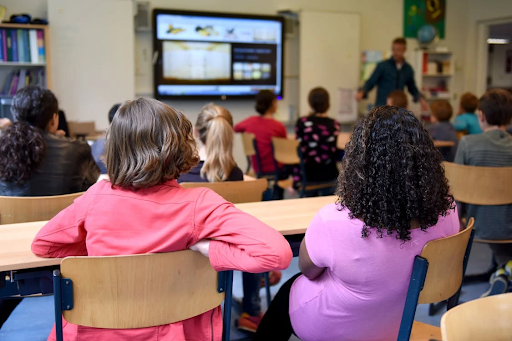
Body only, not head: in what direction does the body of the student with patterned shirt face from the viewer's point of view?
away from the camera

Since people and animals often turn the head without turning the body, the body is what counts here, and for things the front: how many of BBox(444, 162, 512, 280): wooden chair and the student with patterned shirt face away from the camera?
2

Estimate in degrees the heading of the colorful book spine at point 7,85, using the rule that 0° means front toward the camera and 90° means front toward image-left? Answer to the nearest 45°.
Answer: approximately 0°

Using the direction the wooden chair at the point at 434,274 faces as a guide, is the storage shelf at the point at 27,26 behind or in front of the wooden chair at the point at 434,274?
in front

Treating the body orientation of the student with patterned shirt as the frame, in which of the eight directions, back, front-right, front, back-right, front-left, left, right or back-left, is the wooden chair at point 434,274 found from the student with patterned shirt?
back

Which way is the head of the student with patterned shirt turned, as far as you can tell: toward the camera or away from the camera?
away from the camera

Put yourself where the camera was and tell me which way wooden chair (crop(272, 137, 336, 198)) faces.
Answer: facing away from the viewer and to the right of the viewer

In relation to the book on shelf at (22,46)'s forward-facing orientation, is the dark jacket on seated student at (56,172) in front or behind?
in front

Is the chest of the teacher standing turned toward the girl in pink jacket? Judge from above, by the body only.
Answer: yes

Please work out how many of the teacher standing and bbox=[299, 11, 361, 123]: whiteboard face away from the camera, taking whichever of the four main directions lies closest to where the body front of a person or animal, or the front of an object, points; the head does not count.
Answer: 0
